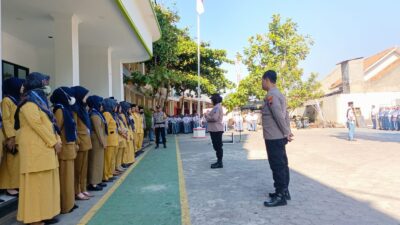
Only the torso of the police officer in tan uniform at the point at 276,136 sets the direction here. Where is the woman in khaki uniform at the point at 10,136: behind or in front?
in front

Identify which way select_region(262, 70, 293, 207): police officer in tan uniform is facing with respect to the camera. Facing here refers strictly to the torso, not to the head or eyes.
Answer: to the viewer's left

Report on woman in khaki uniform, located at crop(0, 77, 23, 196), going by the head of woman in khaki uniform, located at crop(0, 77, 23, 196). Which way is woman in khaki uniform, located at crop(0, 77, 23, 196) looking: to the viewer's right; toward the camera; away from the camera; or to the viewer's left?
to the viewer's right

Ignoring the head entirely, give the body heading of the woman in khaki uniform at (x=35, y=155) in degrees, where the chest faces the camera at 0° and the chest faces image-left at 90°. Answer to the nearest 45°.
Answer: approximately 270°

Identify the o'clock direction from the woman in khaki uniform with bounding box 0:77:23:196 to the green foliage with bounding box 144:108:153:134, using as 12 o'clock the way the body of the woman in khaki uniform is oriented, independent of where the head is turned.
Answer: The green foliage is roughly at 10 o'clock from the woman in khaki uniform.

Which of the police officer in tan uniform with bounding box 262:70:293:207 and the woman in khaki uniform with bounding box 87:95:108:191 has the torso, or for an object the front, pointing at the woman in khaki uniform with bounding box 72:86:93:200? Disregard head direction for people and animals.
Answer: the police officer in tan uniform

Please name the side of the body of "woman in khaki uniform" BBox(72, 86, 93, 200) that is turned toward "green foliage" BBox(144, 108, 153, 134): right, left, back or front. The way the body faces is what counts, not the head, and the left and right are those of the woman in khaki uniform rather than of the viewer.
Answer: left

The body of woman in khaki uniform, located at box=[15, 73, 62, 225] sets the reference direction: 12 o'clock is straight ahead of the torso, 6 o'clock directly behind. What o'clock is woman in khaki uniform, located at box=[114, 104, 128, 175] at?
woman in khaki uniform, located at box=[114, 104, 128, 175] is roughly at 10 o'clock from woman in khaki uniform, located at box=[15, 73, 62, 225].

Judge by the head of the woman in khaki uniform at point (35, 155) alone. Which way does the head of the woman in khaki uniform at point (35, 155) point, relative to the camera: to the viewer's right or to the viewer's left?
to the viewer's right

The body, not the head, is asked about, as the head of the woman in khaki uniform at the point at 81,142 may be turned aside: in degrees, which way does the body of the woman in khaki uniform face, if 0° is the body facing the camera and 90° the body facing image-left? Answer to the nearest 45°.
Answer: approximately 270°

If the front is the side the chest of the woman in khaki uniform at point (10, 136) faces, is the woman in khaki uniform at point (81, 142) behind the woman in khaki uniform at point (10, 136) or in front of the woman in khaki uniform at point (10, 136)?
in front

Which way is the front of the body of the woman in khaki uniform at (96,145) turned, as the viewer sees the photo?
to the viewer's right

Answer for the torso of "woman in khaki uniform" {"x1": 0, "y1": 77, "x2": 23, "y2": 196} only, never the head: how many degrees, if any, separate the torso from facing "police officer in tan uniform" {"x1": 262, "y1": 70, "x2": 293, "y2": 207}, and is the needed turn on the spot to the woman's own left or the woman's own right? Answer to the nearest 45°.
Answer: approximately 45° to the woman's own right

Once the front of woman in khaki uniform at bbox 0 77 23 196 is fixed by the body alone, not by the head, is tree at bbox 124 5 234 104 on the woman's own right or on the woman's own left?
on the woman's own left
